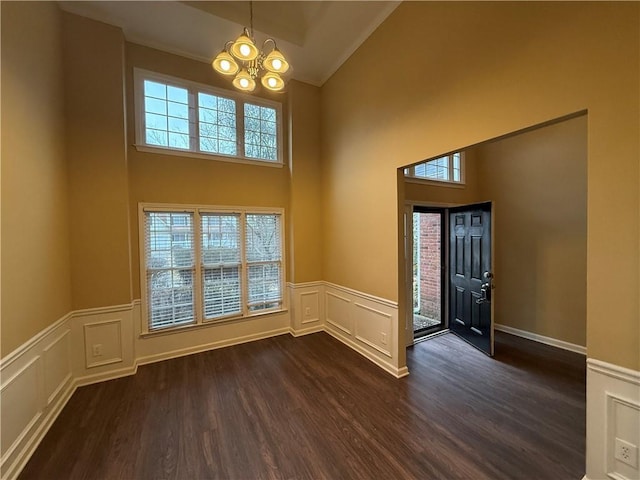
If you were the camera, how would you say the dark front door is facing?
facing the viewer and to the left of the viewer

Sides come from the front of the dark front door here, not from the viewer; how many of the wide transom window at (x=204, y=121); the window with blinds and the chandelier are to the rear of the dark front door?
0

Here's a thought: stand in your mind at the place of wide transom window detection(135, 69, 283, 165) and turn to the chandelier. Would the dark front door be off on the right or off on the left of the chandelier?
left

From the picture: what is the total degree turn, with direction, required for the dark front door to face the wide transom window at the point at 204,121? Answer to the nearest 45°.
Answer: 0° — it already faces it

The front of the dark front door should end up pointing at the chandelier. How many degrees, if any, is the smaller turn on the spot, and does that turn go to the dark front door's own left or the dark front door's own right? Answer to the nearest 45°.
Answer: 0° — it already faces it
